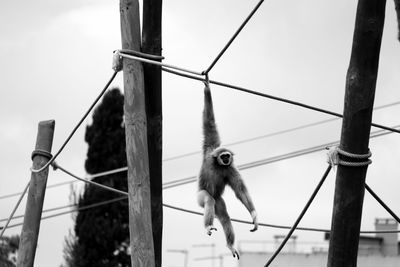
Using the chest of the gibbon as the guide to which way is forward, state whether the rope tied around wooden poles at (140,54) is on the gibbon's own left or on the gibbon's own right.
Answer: on the gibbon's own right

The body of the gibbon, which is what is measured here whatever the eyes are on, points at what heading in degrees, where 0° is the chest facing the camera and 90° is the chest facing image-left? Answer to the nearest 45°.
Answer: approximately 315°

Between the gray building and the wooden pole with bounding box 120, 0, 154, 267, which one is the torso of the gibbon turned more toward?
the wooden pole

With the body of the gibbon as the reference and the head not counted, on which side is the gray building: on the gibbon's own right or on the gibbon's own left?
on the gibbon's own left

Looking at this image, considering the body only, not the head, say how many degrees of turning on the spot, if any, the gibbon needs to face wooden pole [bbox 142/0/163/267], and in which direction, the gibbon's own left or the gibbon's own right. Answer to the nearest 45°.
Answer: approximately 90° to the gibbon's own right

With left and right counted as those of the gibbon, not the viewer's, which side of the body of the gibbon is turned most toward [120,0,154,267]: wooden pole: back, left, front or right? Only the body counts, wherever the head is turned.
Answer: right
